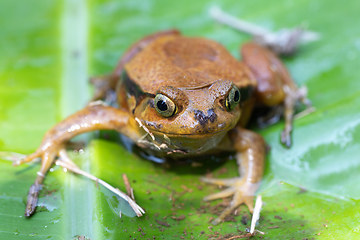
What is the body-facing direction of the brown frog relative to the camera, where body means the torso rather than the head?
toward the camera

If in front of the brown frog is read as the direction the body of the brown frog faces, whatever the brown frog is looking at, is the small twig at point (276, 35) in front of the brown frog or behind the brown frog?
behind
